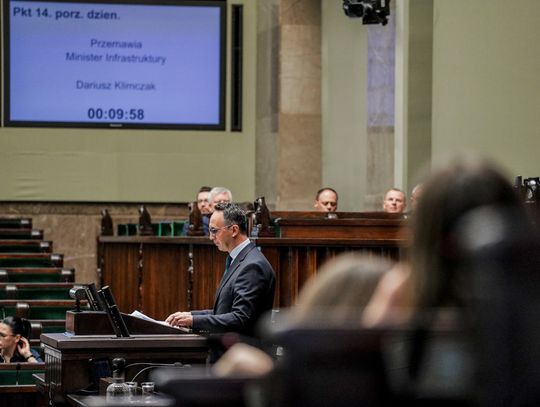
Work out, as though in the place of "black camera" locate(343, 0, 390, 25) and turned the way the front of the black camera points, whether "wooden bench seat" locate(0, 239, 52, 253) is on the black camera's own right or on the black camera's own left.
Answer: on the black camera's own right

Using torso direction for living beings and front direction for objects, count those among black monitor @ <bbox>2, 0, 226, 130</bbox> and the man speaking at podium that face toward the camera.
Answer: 1

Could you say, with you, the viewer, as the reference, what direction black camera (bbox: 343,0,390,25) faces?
facing the viewer and to the left of the viewer

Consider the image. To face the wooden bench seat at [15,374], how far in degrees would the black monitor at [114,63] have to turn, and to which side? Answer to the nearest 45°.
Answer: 0° — it already faces it

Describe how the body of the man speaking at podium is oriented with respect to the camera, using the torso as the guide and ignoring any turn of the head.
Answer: to the viewer's left

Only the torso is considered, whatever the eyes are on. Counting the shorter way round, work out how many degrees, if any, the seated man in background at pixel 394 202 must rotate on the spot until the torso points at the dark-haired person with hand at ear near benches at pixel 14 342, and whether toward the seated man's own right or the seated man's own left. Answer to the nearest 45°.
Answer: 0° — they already face them

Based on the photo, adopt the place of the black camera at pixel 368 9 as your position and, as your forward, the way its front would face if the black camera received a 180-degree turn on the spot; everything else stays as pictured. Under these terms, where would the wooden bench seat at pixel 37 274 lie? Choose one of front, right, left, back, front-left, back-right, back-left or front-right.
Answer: back-left

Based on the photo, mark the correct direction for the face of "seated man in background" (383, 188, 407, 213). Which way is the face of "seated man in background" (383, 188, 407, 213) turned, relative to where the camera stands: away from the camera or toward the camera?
toward the camera

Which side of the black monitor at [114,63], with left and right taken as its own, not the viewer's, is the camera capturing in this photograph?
front

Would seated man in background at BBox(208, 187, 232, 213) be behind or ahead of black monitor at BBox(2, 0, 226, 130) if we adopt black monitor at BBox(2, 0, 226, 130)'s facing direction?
ahead
